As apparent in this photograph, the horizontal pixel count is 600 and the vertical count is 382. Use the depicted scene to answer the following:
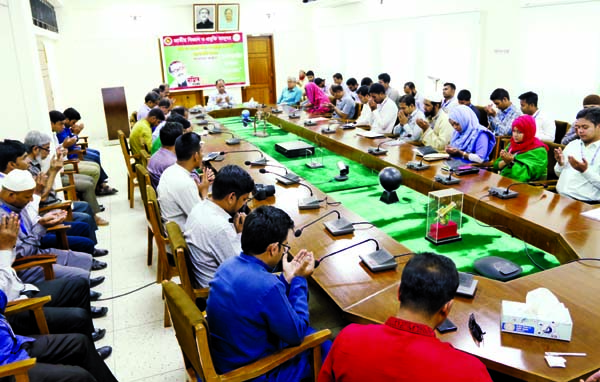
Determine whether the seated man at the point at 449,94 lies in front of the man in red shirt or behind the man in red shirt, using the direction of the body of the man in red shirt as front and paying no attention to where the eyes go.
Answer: in front

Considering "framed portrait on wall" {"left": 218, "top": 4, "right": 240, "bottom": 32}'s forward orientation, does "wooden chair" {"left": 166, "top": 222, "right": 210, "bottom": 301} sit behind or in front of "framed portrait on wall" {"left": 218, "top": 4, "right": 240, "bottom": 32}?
in front

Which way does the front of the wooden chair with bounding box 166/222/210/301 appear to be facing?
to the viewer's right

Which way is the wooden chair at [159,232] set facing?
to the viewer's right

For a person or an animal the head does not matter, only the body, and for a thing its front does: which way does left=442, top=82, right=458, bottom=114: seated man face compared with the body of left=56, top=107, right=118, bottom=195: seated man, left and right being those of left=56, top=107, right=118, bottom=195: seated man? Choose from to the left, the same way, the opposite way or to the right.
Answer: the opposite way

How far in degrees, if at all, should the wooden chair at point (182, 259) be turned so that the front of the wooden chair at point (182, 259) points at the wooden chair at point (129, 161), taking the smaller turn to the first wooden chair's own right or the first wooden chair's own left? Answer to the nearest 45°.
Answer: approximately 90° to the first wooden chair's own left

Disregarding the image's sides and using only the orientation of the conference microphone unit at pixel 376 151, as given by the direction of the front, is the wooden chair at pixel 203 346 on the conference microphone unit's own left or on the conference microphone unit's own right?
on the conference microphone unit's own right

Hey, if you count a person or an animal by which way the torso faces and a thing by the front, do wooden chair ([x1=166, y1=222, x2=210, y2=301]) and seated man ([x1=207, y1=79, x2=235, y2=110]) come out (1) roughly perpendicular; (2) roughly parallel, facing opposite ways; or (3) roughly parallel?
roughly perpendicular

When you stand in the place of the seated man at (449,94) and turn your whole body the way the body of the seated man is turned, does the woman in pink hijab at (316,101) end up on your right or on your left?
on your right

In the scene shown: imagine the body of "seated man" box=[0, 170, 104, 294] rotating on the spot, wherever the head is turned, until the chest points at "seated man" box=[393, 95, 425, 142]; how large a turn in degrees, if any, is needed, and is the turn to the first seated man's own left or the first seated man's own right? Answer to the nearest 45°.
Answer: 0° — they already face them

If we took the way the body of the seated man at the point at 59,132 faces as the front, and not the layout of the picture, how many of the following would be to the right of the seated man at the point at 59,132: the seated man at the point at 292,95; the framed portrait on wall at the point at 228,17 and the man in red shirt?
1

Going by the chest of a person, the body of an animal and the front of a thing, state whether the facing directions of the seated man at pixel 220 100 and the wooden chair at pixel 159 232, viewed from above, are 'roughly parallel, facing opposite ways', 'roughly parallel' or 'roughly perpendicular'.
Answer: roughly perpendicular

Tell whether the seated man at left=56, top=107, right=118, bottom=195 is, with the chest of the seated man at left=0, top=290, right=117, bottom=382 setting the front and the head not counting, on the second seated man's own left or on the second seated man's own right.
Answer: on the second seated man's own left

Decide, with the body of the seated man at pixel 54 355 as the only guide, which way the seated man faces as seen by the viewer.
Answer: to the viewer's right
